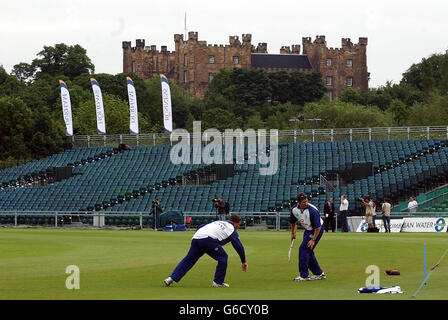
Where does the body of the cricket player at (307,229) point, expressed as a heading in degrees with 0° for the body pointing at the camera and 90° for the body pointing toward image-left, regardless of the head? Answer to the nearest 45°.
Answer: approximately 45°

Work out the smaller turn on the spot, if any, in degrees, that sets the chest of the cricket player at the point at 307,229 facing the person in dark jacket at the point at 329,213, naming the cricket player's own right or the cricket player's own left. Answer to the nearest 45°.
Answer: approximately 135° to the cricket player's own right

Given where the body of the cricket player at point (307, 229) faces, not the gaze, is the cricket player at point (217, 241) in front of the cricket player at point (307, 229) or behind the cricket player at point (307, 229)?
in front

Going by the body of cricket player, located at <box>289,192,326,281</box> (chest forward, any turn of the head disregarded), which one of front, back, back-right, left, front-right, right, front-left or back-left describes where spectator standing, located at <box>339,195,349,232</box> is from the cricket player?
back-right

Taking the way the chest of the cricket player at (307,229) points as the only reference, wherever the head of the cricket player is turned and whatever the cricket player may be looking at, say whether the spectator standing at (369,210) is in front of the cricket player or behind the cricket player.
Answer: behind

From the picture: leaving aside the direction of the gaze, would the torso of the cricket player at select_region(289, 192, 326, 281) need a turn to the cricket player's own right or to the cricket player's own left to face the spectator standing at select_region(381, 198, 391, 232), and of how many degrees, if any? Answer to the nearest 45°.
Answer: approximately 135° to the cricket player's own right

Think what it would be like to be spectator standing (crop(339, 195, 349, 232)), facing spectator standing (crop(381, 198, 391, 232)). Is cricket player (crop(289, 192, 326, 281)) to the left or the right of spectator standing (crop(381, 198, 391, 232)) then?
right

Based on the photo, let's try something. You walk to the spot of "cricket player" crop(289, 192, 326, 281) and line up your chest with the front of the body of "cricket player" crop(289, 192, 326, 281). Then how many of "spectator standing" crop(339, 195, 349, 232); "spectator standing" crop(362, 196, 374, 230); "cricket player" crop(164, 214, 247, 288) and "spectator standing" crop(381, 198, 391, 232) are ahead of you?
1

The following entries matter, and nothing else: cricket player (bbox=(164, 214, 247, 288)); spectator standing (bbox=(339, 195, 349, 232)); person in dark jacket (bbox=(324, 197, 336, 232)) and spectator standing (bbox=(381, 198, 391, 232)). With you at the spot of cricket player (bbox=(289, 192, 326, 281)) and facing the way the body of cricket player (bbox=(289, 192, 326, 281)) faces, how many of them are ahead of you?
1

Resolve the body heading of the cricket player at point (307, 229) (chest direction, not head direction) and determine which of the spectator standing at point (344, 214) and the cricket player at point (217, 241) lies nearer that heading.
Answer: the cricket player

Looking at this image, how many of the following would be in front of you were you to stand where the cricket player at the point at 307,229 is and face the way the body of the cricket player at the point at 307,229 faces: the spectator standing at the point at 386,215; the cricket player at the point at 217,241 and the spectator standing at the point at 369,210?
1
